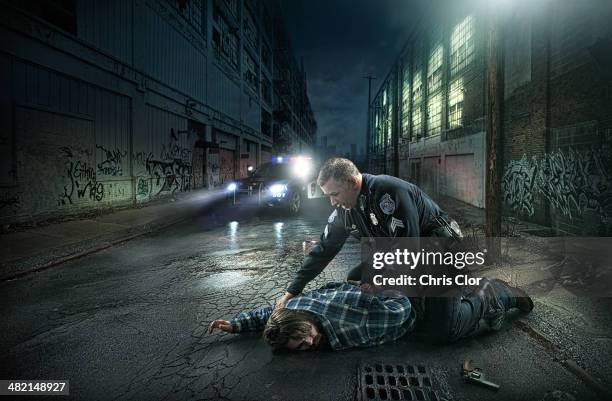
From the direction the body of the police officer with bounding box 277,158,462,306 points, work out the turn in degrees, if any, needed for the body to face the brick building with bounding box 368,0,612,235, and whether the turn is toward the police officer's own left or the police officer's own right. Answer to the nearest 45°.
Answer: approximately 180°

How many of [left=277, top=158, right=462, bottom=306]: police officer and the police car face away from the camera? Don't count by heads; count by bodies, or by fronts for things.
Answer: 0

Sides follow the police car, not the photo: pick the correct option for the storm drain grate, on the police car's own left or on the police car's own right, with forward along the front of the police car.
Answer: on the police car's own left

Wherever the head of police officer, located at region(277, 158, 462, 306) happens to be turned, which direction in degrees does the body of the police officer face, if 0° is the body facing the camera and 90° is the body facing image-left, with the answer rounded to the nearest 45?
approximately 45°

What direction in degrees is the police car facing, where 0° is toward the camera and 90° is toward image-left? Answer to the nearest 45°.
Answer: approximately 45°

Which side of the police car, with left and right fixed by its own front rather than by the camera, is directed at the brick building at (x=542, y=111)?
left

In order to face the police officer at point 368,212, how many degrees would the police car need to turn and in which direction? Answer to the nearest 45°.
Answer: approximately 45° to its left

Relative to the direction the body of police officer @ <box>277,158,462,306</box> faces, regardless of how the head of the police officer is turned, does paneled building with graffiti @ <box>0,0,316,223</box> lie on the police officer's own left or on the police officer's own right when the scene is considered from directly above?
on the police officer's own right
